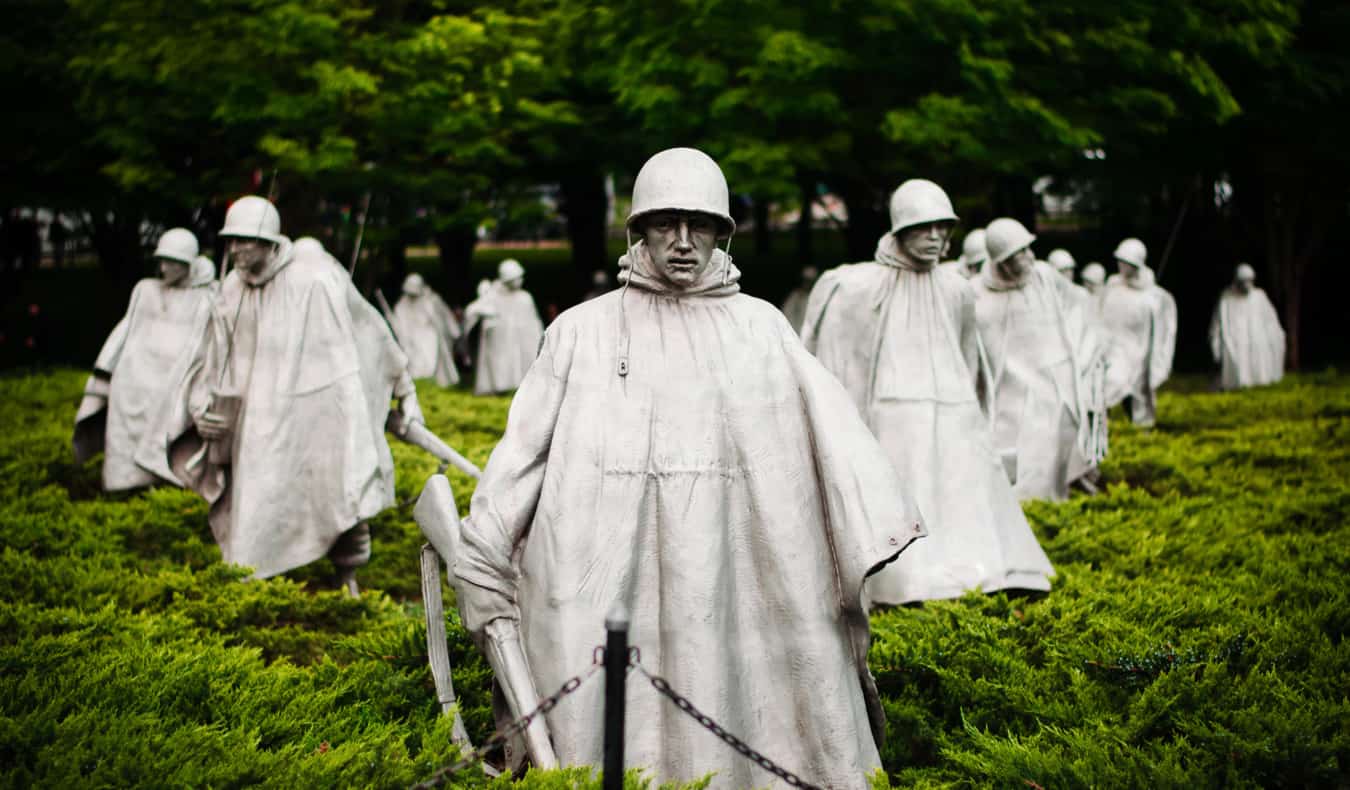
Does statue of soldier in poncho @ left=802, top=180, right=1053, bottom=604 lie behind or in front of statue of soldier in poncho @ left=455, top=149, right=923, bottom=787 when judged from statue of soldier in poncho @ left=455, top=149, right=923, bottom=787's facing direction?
behind

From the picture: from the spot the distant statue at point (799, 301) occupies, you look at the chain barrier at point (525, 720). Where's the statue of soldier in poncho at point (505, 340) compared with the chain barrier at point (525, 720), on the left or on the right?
right

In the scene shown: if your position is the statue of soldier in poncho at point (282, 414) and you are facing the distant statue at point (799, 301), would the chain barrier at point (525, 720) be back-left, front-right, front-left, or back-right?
back-right

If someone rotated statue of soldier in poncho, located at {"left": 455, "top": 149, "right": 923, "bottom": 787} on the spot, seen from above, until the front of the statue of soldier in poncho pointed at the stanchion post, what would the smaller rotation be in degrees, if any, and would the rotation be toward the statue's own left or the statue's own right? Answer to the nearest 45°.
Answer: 0° — it already faces it

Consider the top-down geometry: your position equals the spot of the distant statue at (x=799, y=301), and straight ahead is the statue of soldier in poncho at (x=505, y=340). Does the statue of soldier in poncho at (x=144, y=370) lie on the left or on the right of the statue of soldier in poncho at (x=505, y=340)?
left

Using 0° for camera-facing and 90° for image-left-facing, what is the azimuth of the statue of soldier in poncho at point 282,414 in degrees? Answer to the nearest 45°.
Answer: approximately 45°

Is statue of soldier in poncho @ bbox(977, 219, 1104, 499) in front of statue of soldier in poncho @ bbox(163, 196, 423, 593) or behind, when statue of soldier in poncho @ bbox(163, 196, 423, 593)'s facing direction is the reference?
behind

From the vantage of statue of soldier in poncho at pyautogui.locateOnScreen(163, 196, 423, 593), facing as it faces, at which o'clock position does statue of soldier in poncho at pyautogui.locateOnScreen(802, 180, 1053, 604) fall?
statue of soldier in poncho at pyautogui.locateOnScreen(802, 180, 1053, 604) is roughly at 8 o'clock from statue of soldier in poncho at pyautogui.locateOnScreen(163, 196, 423, 593).

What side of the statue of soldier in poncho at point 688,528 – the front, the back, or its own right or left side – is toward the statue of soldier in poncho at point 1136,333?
back

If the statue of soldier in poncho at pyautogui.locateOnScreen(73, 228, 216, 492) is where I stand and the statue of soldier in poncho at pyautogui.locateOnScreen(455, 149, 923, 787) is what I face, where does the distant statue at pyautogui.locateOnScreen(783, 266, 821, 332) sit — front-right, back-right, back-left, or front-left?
back-left

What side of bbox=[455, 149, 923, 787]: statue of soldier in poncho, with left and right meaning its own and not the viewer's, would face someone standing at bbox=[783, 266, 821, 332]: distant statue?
back

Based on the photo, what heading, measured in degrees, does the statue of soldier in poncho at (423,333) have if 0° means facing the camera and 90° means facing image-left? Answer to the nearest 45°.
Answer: approximately 45°

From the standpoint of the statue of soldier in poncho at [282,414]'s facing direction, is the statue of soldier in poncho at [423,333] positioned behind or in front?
behind
